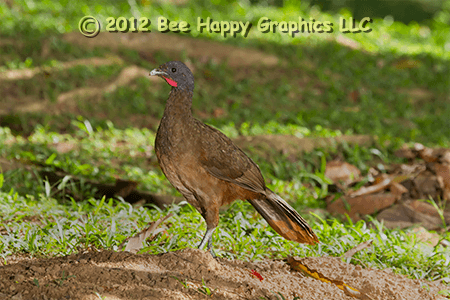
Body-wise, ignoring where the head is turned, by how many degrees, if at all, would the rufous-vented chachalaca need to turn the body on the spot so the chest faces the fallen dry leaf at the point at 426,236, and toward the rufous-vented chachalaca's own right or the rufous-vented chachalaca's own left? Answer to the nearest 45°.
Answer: approximately 135° to the rufous-vented chachalaca's own right

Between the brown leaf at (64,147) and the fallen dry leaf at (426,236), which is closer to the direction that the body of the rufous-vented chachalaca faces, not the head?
the brown leaf

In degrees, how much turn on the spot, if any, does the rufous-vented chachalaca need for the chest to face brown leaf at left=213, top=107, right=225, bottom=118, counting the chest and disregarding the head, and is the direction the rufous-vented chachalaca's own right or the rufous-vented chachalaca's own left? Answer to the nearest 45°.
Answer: approximately 90° to the rufous-vented chachalaca's own right

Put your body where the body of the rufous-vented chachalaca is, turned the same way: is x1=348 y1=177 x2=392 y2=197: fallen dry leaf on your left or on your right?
on your right

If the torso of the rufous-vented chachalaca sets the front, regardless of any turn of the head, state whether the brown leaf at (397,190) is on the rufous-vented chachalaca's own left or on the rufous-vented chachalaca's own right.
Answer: on the rufous-vented chachalaca's own right

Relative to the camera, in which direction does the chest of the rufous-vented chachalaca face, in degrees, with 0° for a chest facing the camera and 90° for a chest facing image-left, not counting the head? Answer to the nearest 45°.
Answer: approximately 90°

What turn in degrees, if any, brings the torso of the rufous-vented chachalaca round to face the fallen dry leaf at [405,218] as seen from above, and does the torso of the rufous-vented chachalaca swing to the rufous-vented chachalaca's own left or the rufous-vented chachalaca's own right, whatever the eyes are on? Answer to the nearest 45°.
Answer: approximately 135° to the rufous-vented chachalaca's own right

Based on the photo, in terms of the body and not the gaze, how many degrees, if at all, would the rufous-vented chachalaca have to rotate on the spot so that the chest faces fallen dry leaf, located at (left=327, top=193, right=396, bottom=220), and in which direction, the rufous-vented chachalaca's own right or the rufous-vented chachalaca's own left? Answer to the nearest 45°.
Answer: approximately 135° to the rufous-vented chachalaca's own right
